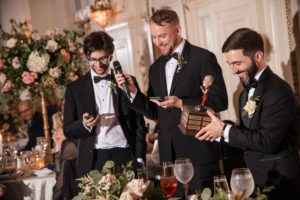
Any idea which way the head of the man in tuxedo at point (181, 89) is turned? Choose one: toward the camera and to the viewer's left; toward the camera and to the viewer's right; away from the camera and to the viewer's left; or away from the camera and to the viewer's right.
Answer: toward the camera and to the viewer's left

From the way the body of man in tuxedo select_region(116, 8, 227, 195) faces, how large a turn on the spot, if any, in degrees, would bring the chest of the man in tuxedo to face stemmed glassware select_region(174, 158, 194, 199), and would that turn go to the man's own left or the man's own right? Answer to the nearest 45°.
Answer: approximately 45° to the man's own left

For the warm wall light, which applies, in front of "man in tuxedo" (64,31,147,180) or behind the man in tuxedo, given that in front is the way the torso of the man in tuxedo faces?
behind

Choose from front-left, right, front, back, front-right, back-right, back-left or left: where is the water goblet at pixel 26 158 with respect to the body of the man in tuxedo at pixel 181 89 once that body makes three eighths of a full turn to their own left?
back-left
